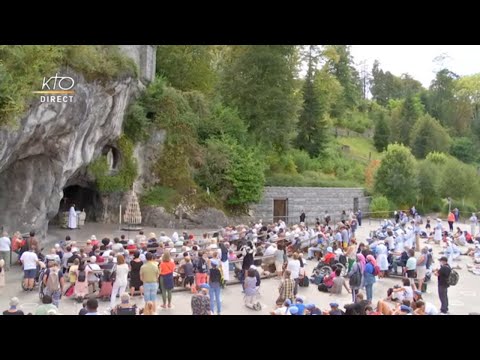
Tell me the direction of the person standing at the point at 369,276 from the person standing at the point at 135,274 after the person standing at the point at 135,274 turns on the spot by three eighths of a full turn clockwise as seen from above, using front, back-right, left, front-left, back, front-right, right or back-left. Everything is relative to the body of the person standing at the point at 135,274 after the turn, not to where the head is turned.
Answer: front-left

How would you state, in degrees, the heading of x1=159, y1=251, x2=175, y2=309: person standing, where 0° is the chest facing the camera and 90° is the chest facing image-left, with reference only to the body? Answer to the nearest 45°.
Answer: approximately 180°

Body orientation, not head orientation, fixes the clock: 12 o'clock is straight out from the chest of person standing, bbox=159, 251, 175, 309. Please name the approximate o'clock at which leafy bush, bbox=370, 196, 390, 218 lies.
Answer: The leafy bush is roughly at 1 o'clock from the person standing.

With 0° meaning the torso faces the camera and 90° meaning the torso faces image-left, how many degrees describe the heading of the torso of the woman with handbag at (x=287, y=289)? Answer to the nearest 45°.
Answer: approximately 135°

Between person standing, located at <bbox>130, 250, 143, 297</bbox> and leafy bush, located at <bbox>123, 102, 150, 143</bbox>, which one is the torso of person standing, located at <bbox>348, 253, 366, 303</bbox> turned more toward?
the leafy bush

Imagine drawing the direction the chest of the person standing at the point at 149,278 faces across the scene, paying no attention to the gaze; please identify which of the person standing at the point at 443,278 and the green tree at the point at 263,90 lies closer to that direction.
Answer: the green tree

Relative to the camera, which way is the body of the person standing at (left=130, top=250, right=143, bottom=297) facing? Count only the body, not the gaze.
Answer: away from the camera

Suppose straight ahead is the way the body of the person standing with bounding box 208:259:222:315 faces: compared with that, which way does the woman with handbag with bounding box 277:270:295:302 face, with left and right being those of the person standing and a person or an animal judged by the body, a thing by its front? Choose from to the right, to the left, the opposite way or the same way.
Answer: the same way

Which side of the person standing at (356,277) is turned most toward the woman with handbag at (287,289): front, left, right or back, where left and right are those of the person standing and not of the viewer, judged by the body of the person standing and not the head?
left

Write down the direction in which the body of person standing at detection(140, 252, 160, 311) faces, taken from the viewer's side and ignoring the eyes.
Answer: away from the camera

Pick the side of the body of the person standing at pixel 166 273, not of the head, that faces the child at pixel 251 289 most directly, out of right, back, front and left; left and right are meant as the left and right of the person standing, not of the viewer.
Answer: right

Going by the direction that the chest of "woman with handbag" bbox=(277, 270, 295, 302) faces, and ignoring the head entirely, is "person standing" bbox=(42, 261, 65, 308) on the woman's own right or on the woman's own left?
on the woman's own left

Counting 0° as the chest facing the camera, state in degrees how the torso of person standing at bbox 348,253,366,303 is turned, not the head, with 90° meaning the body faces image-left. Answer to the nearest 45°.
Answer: approximately 135°

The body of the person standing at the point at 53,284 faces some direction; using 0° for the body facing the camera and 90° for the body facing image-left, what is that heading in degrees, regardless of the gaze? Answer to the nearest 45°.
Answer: approximately 180°

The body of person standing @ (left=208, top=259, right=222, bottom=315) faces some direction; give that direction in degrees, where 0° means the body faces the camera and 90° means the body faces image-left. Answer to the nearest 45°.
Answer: approximately 135°

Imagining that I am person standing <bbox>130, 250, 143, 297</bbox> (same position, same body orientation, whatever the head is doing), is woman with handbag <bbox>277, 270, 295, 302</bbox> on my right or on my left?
on my right

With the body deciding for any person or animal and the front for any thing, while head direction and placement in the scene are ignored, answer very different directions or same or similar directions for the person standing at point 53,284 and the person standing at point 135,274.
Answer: same or similar directions
